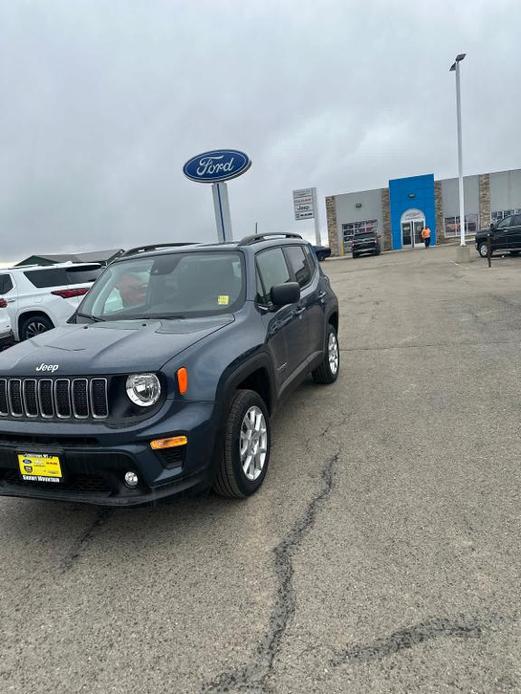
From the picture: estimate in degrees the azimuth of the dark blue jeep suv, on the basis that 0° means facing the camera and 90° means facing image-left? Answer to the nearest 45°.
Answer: approximately 45°

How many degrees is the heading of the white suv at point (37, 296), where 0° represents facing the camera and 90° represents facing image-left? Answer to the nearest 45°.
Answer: approximately 135°

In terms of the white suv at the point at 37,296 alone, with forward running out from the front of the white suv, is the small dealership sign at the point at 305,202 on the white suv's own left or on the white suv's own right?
on the white suv's own right

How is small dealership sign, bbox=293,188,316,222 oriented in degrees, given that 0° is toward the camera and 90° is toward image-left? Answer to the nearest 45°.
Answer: approximately 0°

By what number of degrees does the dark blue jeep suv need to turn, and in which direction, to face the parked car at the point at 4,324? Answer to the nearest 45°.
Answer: approximately 135° to its right

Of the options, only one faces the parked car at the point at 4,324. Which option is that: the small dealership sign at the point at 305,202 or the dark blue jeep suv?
the small dealership sign

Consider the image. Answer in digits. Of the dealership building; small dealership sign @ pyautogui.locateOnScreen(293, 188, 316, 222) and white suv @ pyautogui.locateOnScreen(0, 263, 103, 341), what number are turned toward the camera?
2

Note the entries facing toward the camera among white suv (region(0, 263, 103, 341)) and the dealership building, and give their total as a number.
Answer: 1

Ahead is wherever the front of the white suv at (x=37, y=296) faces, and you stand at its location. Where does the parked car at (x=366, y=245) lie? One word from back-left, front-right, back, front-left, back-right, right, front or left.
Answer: right

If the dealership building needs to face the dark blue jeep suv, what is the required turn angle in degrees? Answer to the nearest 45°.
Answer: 0° — it already faces it

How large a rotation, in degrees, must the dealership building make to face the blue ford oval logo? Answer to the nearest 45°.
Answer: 0° — it already faces it
